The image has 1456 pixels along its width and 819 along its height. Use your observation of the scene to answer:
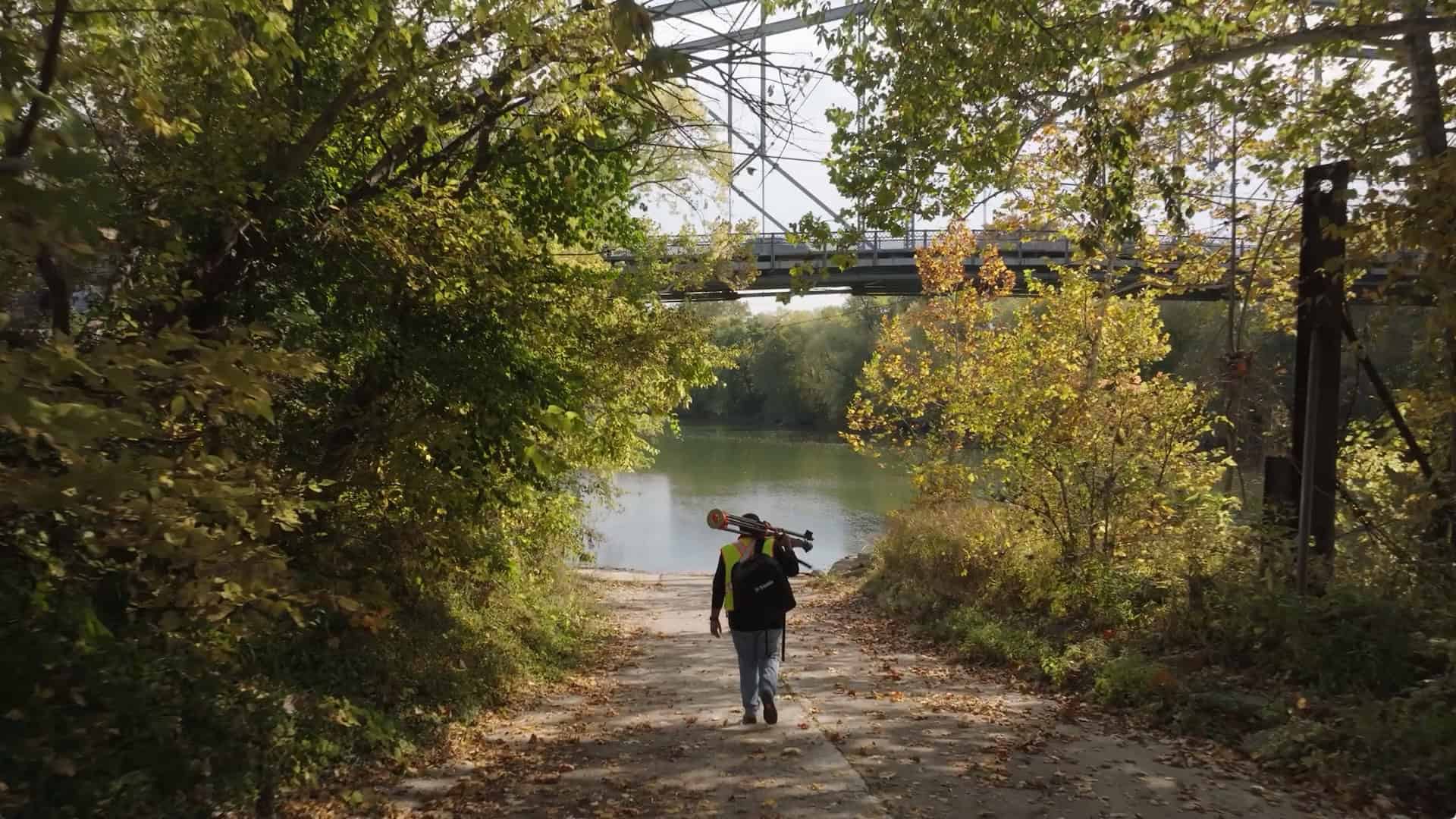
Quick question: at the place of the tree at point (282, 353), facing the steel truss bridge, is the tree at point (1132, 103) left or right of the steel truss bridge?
right

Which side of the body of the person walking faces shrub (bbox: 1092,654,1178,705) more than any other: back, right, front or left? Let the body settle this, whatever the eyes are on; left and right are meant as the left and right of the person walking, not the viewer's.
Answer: right

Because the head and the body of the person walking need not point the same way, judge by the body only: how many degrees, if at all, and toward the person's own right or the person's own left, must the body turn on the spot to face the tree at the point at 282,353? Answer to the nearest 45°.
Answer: approximately 90° to the person's own left

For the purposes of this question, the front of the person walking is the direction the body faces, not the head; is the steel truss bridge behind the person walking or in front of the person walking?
in front

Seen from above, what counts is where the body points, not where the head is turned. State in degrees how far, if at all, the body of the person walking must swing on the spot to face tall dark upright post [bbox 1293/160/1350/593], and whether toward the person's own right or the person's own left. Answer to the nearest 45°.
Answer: approximately 90° to the person's own right

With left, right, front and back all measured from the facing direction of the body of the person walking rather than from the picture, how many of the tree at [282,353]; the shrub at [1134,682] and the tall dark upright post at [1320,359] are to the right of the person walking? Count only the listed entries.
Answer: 2

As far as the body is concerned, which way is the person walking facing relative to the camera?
away from the camera
